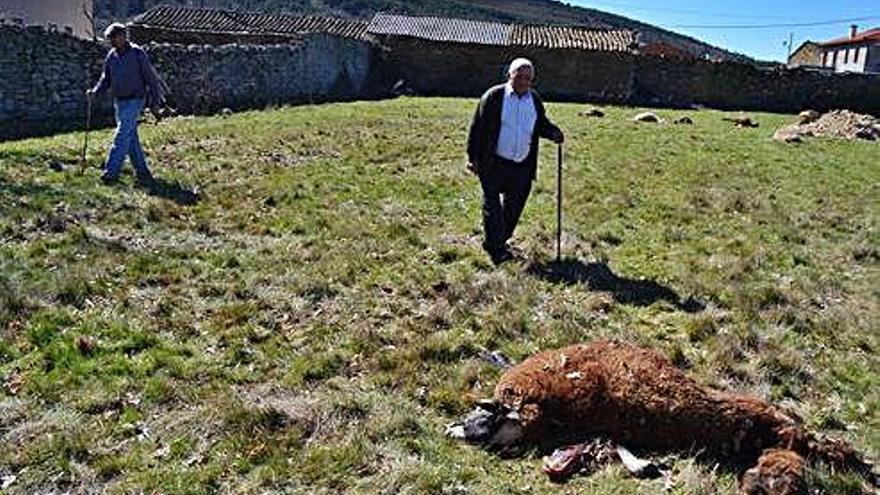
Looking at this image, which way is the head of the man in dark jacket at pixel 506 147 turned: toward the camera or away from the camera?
toward the camera

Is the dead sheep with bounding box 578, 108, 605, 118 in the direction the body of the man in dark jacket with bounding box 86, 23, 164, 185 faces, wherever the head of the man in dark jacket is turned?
no

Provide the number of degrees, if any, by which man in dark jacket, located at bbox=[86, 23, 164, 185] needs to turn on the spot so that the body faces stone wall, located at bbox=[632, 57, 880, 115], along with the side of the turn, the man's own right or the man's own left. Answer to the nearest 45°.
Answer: approximately 180°

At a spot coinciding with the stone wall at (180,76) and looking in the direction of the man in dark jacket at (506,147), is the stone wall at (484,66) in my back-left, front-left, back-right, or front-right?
back-left

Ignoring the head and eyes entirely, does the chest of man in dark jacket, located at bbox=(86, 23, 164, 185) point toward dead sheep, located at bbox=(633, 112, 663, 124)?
no

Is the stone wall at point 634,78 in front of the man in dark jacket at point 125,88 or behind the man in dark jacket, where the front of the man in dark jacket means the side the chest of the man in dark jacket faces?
behind

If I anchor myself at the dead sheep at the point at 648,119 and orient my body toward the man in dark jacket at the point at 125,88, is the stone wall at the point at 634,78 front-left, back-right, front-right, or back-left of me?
back-right

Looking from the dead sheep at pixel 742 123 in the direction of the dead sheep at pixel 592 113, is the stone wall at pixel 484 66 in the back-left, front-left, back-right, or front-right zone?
front-right

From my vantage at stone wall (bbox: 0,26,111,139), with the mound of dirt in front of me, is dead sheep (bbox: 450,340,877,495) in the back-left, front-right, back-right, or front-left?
front-right

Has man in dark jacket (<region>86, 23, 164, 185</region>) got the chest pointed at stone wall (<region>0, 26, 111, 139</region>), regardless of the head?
no

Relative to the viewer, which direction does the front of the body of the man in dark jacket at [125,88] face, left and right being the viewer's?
facing the viewer and to the left of the viewer
